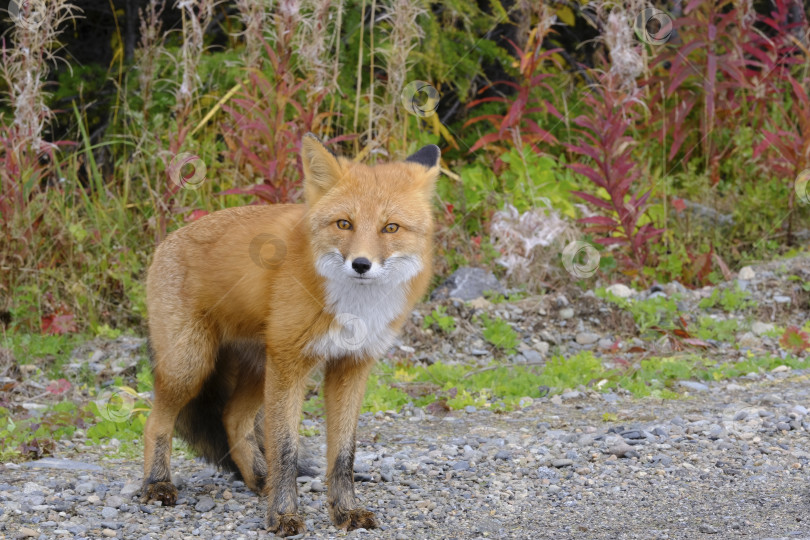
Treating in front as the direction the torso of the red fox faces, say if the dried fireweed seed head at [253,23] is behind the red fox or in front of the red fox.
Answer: behind

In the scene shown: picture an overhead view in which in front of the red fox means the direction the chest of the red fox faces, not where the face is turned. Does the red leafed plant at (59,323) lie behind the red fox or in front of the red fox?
behind

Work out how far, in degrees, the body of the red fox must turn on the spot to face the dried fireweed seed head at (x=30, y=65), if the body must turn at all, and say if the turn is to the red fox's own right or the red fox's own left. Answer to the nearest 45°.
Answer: approximately 180°

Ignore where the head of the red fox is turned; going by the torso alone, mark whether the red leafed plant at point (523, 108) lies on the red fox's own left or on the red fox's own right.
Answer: on the red fox's own left

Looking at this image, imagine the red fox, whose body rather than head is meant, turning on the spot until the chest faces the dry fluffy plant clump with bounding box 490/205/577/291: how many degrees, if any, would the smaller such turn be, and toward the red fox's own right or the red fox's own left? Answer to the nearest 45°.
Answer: approximately 90° to the red fox's own left

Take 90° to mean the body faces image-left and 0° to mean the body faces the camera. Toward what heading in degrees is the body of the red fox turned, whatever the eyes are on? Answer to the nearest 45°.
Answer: approximately 315°

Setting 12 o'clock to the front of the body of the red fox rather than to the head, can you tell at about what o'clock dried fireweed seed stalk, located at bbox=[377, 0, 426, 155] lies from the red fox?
The dried fireweed seed stalk is roughly at 8 o'clock from the red fox.

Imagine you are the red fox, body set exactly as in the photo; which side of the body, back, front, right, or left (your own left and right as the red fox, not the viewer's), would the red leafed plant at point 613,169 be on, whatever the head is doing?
left

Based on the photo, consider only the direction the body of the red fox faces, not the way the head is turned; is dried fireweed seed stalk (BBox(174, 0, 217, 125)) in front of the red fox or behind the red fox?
behind

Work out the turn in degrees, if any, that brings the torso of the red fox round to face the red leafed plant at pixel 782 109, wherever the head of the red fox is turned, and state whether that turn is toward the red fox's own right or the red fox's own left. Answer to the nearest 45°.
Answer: approximately 90° to the red fox's own left
